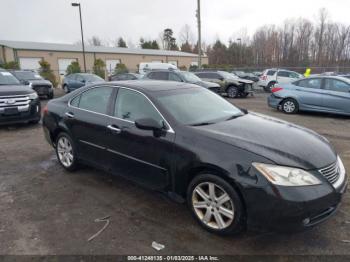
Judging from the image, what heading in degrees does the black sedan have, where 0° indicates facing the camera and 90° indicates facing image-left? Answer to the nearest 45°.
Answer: approximately 315°
